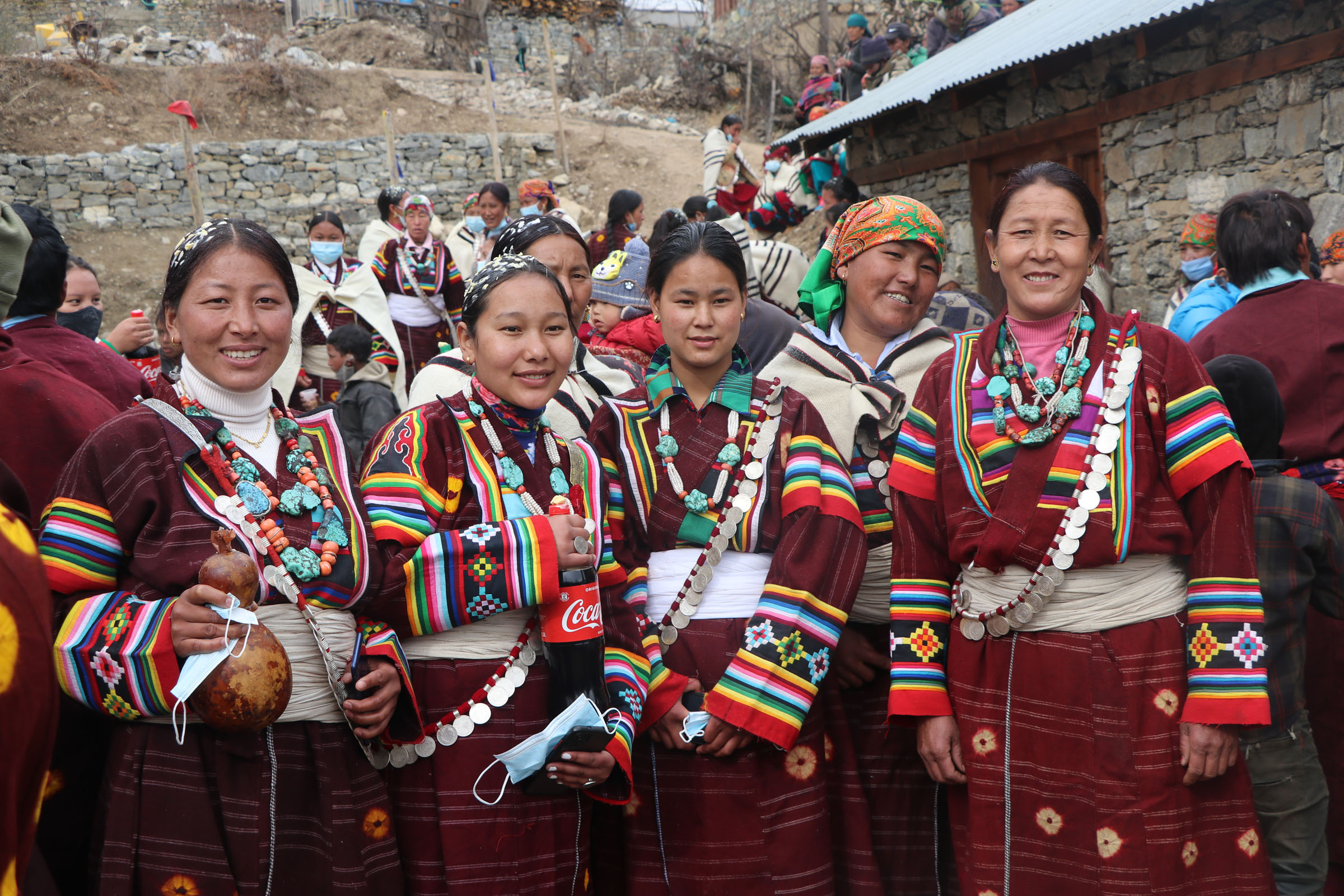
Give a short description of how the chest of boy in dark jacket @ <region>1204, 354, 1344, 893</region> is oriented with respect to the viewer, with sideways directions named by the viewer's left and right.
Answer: facing away from the viewer

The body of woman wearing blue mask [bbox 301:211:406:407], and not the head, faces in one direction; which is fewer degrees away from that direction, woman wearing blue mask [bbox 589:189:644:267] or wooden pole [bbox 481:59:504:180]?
the woman wearing blue mask

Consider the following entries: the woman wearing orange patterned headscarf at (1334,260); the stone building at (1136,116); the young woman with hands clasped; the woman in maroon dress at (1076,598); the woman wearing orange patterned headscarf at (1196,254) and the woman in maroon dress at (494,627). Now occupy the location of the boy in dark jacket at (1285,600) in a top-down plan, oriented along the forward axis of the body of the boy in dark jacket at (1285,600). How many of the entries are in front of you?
3

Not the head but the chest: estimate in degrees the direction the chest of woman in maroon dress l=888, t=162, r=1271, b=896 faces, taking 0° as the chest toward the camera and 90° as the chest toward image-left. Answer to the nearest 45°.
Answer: approximately 0°

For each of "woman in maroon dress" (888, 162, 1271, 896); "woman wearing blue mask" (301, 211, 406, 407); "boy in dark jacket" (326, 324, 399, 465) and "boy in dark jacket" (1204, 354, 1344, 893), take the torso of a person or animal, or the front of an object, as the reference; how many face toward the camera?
2

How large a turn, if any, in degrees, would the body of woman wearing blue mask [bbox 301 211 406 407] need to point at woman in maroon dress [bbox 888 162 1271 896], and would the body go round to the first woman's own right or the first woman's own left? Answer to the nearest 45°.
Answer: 0° — they already face them

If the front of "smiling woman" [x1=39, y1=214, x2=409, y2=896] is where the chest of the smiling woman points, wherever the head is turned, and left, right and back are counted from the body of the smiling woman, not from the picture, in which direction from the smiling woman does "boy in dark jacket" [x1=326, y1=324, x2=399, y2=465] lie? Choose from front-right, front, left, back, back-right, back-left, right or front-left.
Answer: back-left

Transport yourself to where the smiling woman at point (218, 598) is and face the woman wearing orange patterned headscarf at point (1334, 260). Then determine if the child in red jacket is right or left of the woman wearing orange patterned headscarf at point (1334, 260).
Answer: left

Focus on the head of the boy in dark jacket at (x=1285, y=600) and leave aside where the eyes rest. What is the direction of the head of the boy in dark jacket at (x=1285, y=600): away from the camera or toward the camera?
away from the camera
